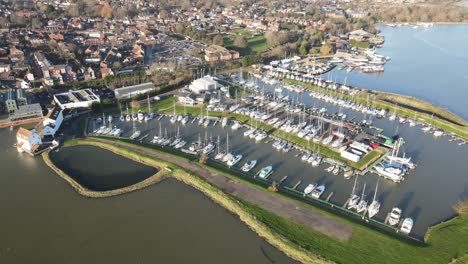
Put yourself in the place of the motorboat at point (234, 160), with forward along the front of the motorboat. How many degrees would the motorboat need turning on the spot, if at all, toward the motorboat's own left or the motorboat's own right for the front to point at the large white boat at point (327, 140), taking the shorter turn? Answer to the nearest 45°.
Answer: approximately 180°

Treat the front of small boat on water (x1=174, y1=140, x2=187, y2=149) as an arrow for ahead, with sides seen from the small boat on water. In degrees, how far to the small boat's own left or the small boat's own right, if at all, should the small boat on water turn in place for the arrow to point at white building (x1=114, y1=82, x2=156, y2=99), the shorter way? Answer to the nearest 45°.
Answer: approximately 135° to the small boat's own right

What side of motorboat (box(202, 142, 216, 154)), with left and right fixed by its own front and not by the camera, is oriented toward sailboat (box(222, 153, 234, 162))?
left

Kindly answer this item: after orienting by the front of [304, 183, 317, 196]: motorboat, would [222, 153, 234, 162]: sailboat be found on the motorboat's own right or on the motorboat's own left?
on the motorboat's own right

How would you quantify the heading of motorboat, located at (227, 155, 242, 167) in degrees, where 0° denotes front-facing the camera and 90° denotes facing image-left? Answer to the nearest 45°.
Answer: approximately 45°

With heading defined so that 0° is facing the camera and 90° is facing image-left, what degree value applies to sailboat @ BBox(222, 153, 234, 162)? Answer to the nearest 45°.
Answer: approximately 45°

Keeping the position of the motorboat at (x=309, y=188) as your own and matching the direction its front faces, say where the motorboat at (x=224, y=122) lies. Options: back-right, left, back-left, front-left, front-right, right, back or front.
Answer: right

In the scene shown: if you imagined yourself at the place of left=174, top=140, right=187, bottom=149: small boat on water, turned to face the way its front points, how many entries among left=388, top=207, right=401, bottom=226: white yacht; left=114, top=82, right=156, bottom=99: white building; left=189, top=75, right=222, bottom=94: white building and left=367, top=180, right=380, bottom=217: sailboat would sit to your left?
2

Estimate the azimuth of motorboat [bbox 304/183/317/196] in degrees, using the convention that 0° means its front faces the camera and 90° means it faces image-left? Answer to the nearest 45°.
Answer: approximately 45°
